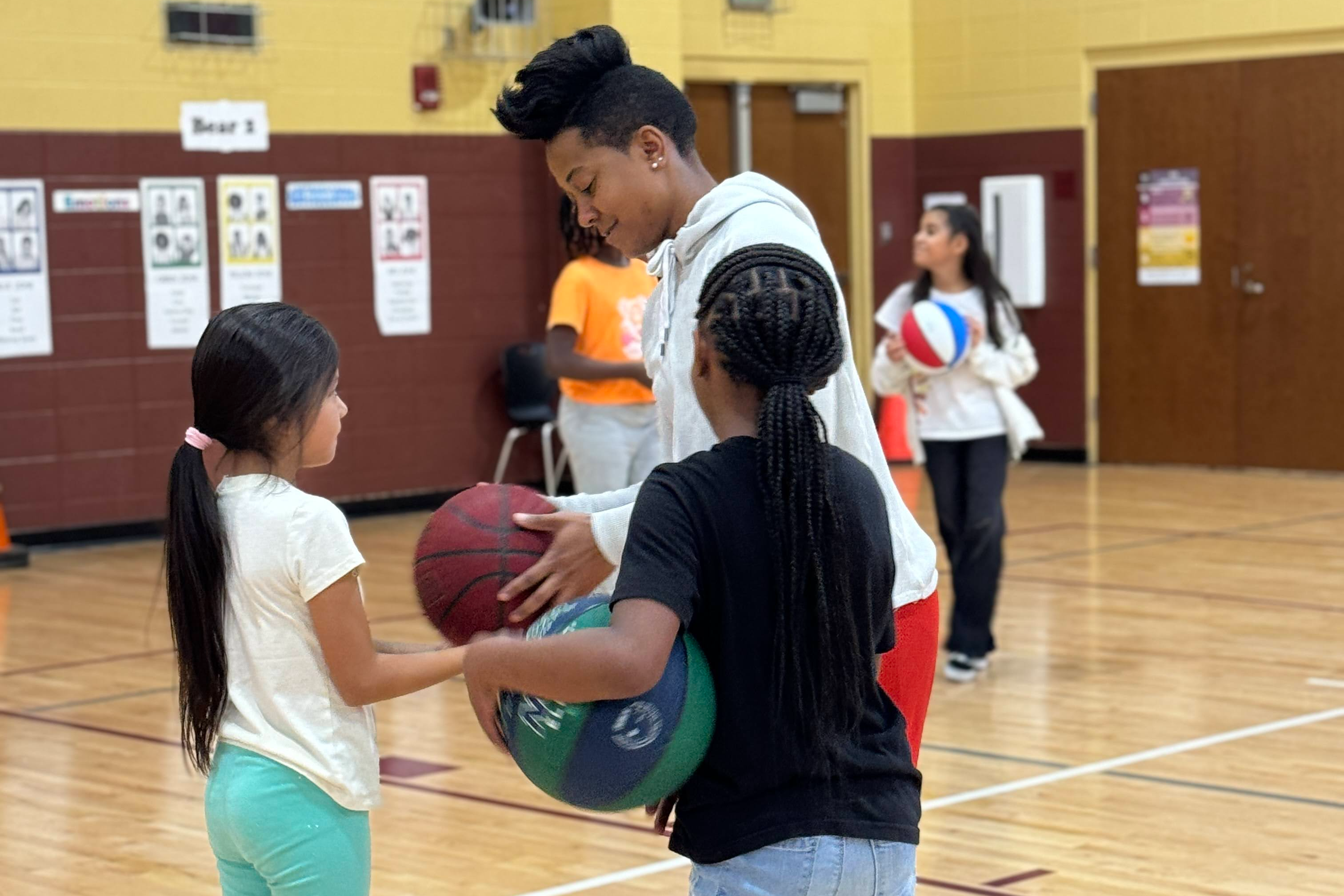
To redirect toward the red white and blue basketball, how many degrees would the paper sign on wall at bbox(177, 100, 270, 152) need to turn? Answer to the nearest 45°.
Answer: approximately 45° to its left

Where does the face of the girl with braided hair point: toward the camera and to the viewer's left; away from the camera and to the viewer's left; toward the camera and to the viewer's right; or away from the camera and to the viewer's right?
away from the camera and to the viewer's left

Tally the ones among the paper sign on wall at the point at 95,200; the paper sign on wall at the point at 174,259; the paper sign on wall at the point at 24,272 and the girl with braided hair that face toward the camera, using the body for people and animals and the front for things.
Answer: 3

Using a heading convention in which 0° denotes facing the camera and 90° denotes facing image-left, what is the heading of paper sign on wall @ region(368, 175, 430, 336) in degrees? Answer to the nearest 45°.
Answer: approximately 0°

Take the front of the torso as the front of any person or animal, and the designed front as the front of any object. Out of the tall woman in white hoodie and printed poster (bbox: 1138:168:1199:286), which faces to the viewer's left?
the tall woman in white hoodie
